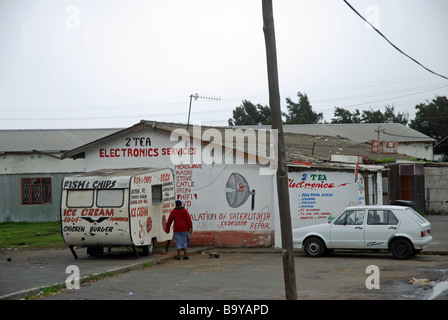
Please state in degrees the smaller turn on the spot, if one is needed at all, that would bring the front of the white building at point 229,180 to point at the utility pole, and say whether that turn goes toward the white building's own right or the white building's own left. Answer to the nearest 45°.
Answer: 0° — it already faces it

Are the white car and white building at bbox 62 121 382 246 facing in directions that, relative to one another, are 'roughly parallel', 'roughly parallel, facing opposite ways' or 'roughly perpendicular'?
roughly perpendicular

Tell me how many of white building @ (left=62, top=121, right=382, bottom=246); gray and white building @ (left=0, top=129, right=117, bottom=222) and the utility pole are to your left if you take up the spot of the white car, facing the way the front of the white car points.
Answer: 1

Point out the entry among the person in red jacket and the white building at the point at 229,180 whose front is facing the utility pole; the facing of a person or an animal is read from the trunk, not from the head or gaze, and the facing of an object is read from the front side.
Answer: the white building

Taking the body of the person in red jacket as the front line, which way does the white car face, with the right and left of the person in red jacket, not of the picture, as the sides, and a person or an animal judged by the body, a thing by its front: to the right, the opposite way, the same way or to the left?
to the left

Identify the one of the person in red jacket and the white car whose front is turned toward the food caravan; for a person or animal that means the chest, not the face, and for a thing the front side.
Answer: the white car

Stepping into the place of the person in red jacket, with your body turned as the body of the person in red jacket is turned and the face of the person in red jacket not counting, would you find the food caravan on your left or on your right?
on your left

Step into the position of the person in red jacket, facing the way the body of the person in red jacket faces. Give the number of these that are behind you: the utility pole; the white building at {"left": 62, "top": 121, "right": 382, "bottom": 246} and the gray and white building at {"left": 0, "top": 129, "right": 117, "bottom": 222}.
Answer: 1

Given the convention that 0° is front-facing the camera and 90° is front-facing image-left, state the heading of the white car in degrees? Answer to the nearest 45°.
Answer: approximately 90°

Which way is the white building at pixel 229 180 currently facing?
toward the camera

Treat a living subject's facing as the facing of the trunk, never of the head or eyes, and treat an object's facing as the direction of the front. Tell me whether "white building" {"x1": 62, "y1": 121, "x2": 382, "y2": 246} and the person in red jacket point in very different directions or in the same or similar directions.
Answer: very different directions

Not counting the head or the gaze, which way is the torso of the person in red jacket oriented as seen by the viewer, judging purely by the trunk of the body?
away from the camera

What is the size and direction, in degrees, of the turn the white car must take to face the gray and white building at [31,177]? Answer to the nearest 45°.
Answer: approximately 45° to its right

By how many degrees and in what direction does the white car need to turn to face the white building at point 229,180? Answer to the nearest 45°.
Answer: approximately 45° to its right

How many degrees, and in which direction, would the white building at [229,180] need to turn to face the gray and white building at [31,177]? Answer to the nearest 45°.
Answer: approximately 135° to its right
